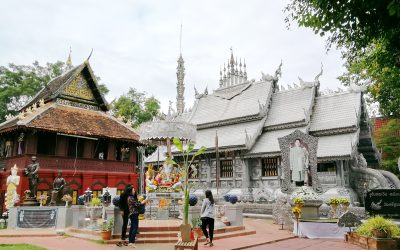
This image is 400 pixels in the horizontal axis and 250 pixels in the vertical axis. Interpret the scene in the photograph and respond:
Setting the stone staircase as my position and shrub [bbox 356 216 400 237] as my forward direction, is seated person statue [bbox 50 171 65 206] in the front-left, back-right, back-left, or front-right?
back-left

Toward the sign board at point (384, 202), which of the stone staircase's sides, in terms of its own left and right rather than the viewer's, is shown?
left

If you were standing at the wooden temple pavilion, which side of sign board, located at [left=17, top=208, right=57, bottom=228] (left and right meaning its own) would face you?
back

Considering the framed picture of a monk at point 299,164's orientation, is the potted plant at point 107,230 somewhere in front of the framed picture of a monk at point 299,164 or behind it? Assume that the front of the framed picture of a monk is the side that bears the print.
in front

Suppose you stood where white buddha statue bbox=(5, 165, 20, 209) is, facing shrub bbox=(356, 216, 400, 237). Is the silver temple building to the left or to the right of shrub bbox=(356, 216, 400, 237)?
left

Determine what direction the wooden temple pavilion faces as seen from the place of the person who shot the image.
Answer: facing the viewer and to the right of the viewer

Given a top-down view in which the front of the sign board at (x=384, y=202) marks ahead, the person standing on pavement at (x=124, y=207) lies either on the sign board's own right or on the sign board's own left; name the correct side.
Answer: on the sign board's own right

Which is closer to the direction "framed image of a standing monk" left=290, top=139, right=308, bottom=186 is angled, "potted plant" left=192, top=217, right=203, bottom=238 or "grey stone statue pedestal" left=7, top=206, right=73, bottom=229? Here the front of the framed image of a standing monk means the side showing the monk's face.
the potted plant

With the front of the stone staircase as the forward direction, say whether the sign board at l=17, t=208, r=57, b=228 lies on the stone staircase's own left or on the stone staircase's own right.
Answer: on the stone staircase's own right

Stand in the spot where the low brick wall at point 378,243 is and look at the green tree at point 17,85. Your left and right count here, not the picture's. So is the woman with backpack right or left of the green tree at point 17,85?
left

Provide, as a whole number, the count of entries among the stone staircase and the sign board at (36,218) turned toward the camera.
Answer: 2
